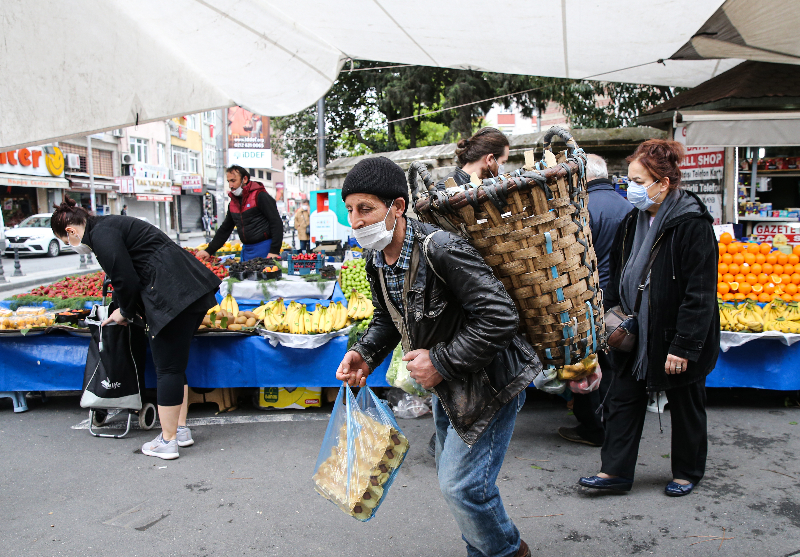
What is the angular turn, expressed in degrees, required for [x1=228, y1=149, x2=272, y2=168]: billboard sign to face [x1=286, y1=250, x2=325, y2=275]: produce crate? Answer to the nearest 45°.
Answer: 0° — it already faces it

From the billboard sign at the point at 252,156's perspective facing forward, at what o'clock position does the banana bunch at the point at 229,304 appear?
The banana bunch is roughly at 12 o'clock from the billboard sign.

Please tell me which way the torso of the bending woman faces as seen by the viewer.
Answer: to the viewer's left

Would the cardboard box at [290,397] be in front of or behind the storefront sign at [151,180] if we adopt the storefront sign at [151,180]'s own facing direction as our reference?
in front

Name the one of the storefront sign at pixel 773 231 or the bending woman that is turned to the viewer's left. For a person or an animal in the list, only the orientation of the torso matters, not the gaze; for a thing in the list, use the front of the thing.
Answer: the bending woman
